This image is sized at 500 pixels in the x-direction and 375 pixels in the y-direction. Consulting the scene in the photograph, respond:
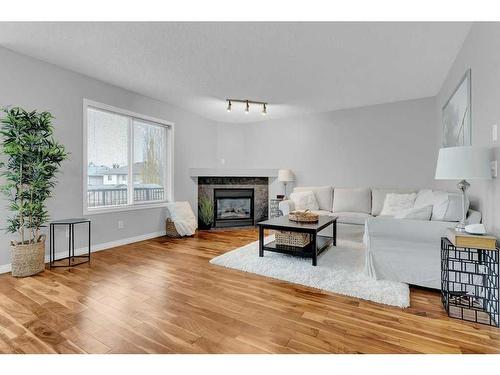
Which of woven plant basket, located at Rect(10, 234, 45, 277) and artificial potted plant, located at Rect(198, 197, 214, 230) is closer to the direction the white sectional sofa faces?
the woven plant basket

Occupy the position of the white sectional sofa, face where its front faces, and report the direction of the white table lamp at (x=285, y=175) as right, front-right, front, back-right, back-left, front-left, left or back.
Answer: back-right

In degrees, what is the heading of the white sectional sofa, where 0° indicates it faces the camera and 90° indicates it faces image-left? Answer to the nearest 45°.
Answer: approximately 0°

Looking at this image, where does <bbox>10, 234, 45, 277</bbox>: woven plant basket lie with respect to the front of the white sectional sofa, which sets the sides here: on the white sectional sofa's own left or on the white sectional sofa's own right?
on the white sectional sofa's own right

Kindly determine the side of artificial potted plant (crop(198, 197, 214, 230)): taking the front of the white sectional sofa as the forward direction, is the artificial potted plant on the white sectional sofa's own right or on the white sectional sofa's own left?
on the white sectional sofa's own right

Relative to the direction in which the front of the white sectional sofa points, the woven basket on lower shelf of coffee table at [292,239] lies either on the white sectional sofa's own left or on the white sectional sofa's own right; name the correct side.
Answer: on the white sectional sofa's own right

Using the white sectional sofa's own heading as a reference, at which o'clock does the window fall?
The window is roughly at 3 o'clock from the white sectional sofa.
